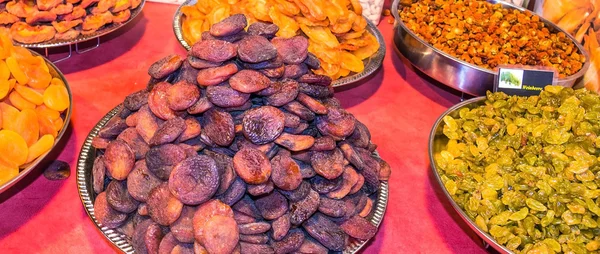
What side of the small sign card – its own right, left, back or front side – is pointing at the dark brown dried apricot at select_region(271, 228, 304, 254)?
front

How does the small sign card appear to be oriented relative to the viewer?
toward the camera

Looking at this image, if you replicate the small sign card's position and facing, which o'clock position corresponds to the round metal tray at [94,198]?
The round metal tray is roughly at 1 o'clock from the small sign card.

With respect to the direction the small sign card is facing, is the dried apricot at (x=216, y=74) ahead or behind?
ahead

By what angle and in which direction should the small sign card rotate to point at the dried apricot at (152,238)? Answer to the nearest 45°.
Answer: approximately 45° to its right

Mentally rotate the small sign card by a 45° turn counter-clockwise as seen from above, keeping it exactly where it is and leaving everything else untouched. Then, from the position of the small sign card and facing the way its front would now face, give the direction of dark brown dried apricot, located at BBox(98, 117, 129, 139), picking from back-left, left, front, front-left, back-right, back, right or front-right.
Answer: right

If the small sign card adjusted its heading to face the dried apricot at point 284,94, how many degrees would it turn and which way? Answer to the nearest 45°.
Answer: approximately 45° to its right

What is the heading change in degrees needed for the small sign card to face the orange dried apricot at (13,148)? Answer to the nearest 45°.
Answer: approximately 45° to its right

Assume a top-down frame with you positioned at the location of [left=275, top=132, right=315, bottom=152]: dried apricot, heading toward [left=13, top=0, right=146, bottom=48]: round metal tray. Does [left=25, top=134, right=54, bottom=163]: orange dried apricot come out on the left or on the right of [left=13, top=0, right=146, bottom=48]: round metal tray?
left

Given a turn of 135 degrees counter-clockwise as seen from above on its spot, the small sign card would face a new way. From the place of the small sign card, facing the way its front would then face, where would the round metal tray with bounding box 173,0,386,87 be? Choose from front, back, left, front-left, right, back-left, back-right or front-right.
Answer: back-left

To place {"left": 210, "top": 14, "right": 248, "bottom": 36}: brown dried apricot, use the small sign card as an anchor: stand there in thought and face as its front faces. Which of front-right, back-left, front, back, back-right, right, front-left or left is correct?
front-right

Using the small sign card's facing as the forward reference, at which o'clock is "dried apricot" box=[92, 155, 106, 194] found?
The dried apricot is roughly at 1 o'clock from the small sign card.

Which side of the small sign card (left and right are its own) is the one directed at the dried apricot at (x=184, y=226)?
front
